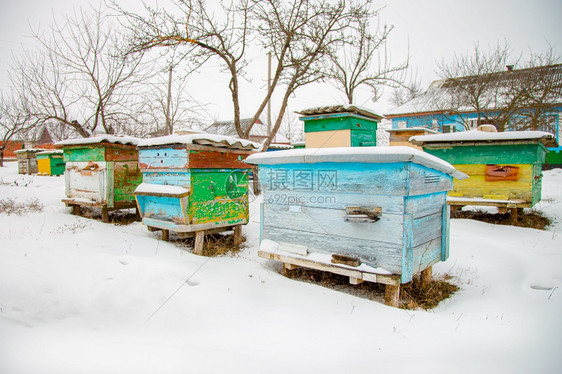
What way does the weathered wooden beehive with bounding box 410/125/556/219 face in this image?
toward the camera

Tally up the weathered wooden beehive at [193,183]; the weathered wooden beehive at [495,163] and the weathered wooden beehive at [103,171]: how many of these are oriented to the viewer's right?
0

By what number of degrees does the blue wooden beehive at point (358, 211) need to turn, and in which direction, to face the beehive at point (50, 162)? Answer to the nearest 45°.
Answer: approximately 90° to its right

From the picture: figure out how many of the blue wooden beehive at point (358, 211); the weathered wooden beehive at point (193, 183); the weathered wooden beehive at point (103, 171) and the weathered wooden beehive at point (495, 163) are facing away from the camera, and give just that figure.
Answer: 0

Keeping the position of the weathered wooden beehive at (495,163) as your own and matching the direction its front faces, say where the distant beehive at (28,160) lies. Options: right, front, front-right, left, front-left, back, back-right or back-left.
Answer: right

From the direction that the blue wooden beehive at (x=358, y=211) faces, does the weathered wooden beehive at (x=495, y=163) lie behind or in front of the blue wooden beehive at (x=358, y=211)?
behind

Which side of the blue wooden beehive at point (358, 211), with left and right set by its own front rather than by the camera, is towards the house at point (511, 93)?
back

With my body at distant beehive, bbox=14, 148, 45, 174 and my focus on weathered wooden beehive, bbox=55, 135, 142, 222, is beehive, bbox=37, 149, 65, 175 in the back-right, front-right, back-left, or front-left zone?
front-left

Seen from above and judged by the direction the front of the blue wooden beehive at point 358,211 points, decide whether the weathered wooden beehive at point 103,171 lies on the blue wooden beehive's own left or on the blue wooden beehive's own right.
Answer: on the blue wooden beehive's own right

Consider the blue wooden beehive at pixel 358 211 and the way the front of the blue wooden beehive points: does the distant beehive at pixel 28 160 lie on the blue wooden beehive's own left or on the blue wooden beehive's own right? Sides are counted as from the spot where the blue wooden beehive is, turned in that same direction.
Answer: on the blue wooden beehive's own right

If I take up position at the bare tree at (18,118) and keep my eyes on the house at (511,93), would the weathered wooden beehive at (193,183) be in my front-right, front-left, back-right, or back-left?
front-right

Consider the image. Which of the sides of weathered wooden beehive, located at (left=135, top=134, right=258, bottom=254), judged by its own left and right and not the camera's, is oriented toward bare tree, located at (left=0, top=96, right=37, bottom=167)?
right

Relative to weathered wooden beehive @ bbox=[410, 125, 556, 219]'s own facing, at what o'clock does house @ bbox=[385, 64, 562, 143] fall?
The house is roughly at 6 o'clock from the weathered wooden beehive.

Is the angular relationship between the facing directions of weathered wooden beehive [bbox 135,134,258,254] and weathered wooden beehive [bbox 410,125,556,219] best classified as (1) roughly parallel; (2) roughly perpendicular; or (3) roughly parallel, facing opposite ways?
roughly parallel

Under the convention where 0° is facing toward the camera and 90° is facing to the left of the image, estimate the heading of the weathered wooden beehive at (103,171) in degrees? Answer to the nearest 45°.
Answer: approximately 45°

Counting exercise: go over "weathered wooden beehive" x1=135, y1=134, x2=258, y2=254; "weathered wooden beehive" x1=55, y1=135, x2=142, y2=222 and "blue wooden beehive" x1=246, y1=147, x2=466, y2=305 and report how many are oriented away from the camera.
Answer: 0

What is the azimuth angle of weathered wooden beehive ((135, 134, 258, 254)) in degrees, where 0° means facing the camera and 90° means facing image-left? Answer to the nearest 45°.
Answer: approximately 45°

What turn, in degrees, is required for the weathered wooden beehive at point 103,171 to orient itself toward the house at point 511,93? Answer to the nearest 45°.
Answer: approximately 135° to its left
